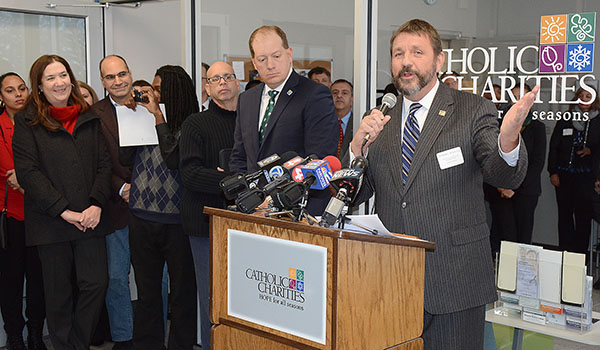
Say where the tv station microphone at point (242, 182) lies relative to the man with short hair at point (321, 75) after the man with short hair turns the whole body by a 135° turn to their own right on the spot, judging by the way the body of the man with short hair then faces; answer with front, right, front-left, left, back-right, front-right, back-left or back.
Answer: back-left

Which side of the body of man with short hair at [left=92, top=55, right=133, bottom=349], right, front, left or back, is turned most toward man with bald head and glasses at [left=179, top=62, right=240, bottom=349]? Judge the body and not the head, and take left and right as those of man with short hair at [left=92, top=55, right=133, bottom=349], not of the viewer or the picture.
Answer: front

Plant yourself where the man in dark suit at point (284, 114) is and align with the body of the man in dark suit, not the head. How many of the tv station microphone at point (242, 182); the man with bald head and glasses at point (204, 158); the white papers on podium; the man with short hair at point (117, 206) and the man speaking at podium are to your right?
2

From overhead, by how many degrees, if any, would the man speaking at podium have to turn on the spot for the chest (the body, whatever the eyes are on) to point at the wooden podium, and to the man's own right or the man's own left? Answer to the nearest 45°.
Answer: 0° — they already face it

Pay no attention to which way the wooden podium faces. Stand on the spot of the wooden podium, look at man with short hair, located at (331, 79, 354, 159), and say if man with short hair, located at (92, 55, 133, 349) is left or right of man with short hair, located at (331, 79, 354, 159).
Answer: left

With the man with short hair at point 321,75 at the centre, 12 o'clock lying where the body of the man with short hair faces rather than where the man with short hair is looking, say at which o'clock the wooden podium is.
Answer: The wooden podium is roughly at 12 o'clock from the man with short hair.

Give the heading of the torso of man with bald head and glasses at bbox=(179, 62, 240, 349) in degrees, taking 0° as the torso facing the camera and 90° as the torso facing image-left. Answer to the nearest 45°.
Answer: approximately 315°
